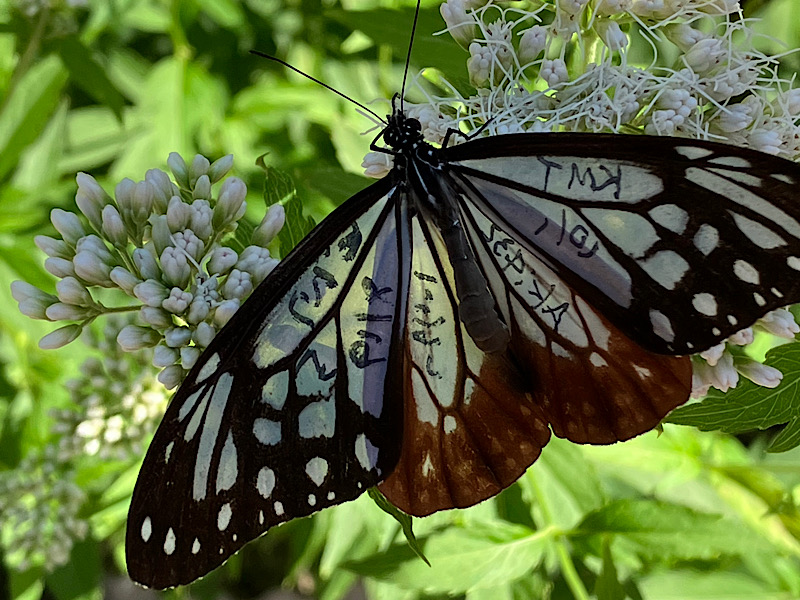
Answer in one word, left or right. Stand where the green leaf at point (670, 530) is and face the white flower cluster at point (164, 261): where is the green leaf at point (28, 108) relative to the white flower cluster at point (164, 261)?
right

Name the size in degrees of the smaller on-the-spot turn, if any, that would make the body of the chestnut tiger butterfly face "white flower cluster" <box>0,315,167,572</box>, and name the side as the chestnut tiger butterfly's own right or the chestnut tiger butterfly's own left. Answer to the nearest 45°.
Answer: approximately 45° to the chestnut tiger butterfly's own left

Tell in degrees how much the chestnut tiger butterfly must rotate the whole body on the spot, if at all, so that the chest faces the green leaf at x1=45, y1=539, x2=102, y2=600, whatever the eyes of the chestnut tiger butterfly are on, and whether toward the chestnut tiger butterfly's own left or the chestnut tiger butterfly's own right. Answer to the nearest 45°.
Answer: approximately 45° to the chestnut tiger butterfly's own left

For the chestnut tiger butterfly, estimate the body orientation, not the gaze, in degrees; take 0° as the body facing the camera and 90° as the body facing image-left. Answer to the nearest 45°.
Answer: approximately 180°

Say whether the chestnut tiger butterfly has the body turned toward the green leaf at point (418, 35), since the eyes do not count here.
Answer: yes
